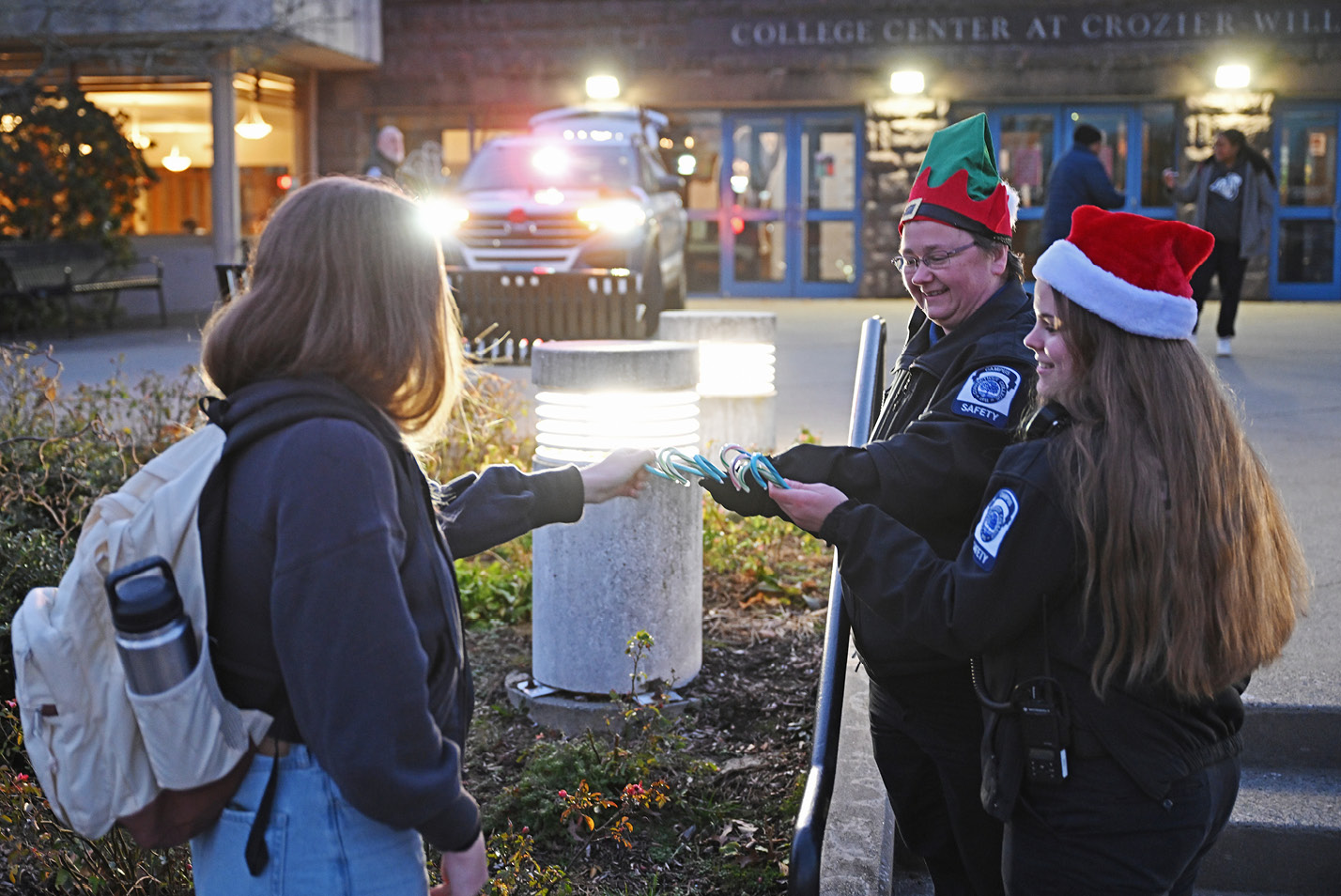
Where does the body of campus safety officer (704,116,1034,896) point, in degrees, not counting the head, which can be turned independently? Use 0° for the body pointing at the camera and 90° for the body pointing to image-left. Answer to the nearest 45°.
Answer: approximately 45°

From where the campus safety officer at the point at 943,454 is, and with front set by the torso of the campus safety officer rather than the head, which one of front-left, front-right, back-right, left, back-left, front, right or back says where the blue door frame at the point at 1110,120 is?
back-right

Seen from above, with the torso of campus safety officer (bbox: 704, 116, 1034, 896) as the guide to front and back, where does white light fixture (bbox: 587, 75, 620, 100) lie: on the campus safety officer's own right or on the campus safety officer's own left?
on the campus safety officer's own right

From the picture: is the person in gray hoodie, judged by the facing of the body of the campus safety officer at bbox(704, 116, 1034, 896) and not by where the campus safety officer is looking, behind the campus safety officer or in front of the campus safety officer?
behind

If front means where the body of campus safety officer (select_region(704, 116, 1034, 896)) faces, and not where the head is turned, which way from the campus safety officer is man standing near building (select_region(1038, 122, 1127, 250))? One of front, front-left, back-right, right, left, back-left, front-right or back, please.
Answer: back-right

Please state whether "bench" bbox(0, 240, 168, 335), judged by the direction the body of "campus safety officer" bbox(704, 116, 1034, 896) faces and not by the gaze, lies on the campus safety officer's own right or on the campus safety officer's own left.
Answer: on the campus safety officer's own right

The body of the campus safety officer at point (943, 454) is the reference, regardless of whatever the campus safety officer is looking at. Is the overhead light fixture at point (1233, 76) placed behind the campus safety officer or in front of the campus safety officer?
behind

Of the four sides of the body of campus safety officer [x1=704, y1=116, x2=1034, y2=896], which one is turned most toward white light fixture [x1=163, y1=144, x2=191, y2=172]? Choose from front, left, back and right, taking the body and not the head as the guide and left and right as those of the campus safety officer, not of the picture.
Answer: right

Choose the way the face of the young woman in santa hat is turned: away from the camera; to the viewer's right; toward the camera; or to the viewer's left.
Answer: to the viewer's left

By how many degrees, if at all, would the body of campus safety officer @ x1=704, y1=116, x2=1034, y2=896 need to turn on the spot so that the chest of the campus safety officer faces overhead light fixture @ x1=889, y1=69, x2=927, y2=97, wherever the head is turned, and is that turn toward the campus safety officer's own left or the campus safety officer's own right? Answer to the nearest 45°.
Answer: approximately 135° to the campus safety officer's own right
